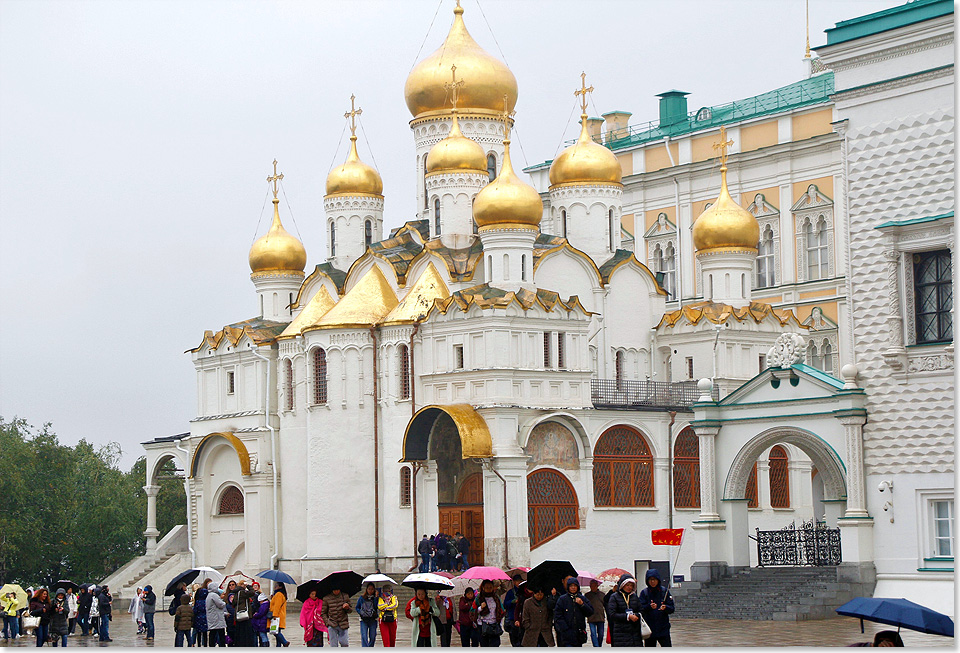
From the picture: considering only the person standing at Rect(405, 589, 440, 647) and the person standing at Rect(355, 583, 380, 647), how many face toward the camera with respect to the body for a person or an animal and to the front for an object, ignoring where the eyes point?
2

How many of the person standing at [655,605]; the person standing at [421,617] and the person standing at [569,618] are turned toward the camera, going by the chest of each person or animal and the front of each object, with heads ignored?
3

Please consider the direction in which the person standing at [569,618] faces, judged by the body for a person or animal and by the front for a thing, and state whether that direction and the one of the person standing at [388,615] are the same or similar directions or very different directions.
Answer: same or similar directions

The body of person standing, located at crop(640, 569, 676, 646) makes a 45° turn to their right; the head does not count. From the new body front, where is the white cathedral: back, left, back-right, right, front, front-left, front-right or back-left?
back-right

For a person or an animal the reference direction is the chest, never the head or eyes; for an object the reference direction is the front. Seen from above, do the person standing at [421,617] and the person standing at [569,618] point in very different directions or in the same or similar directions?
same or similar directions

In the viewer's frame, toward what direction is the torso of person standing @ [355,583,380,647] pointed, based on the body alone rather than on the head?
toward the camera

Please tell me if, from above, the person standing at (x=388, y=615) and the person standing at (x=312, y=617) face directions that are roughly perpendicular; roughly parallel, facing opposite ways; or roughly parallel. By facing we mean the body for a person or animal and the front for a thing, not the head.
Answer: roughly parallel

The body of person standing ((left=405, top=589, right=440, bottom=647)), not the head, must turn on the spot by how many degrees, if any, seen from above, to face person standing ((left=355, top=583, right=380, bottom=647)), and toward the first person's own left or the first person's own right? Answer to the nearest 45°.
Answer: approximately 135° to the first person's own right

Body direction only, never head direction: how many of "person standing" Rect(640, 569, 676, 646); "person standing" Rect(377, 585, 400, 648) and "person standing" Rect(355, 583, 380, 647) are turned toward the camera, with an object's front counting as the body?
3

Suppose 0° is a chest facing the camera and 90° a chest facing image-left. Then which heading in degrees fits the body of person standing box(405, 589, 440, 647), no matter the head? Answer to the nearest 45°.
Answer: approximately 0°

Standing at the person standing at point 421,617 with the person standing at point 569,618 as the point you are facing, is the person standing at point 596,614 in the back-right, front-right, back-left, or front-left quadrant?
front-left

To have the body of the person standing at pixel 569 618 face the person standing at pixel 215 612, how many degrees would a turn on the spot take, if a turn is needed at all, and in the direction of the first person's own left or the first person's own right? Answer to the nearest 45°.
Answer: approximately 135° to the first person's own right

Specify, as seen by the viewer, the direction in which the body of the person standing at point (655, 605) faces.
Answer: toward the camera

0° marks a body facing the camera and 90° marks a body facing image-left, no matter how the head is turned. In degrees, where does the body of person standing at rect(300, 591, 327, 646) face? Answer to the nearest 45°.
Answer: approximately 0°

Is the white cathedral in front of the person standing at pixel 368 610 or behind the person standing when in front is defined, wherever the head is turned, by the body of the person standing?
behind

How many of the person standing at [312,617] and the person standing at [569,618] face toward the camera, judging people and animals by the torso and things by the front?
2
